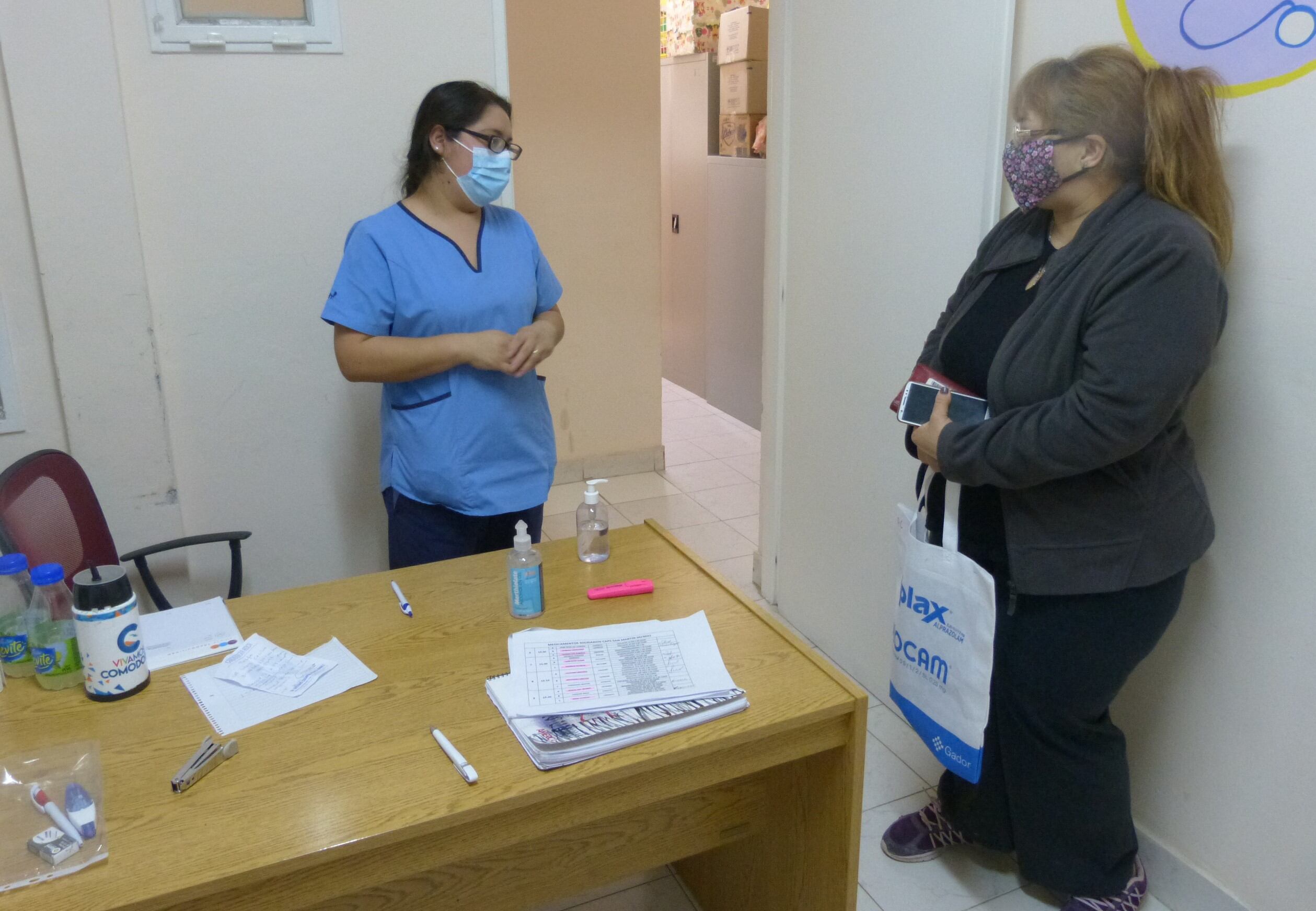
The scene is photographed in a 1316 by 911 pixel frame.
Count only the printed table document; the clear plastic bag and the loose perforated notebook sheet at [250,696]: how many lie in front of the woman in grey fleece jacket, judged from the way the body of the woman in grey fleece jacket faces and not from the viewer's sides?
3

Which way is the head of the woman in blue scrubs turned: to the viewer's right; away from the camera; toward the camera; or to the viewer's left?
to the viewer's right

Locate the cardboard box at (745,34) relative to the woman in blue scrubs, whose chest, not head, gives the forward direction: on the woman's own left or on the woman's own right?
on the woman's own left

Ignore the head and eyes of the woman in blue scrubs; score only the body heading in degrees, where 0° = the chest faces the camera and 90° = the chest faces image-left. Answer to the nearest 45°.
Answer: approximately 315°

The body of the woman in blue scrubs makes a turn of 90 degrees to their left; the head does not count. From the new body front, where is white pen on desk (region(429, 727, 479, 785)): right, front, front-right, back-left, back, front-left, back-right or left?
back-right

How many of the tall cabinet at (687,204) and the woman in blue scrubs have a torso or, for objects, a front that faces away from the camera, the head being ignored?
0

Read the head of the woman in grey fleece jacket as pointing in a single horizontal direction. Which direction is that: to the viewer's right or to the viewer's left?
to the viewer's left

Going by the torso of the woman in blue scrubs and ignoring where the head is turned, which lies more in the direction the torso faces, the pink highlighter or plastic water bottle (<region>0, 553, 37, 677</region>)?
the pink highlighter

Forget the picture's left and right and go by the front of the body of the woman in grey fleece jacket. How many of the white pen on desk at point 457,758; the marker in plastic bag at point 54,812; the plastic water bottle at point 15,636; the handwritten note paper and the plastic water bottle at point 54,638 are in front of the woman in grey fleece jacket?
5
